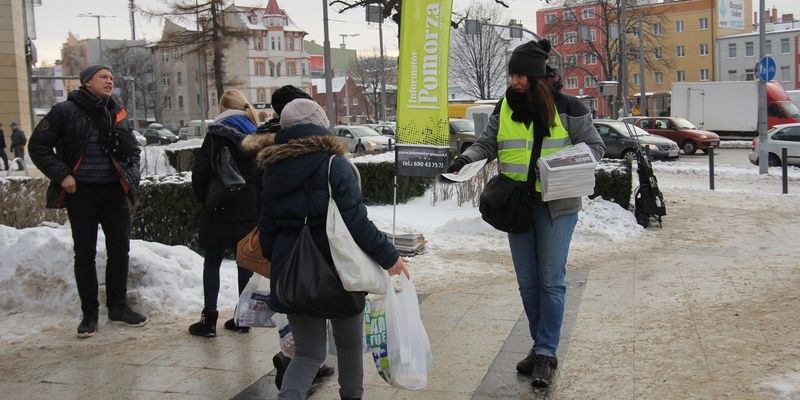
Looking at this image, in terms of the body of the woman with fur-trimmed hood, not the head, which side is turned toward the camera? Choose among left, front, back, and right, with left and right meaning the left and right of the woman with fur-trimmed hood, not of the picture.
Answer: back

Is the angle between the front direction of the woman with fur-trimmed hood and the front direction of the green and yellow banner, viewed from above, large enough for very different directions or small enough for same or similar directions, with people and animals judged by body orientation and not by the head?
very different directions

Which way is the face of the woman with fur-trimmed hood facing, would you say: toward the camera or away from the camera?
away from the camera

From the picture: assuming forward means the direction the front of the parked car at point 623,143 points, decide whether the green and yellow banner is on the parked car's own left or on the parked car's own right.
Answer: on the parked car's own right

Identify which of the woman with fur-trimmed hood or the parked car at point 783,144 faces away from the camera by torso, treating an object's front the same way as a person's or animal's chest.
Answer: the woman with fur-trimmed hood

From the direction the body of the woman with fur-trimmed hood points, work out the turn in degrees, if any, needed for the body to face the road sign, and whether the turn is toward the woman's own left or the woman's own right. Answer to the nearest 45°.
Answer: approximately 45° to the woman's own right

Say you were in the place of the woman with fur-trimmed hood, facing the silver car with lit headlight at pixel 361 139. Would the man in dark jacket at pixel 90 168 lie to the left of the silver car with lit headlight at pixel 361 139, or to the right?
left

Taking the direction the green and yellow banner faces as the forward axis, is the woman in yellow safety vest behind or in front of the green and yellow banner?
in front

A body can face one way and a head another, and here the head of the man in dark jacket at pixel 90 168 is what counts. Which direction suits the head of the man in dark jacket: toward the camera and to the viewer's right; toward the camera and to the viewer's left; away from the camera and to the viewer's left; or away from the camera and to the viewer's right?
toward the camera and to the viewer's right

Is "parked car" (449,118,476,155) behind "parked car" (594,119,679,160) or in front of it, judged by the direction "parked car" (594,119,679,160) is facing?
behind

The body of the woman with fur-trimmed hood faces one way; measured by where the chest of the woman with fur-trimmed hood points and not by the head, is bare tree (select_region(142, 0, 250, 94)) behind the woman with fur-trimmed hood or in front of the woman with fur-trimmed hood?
in front

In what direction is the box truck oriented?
to the viewer's right

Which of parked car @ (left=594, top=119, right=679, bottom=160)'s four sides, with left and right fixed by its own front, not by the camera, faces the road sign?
front
